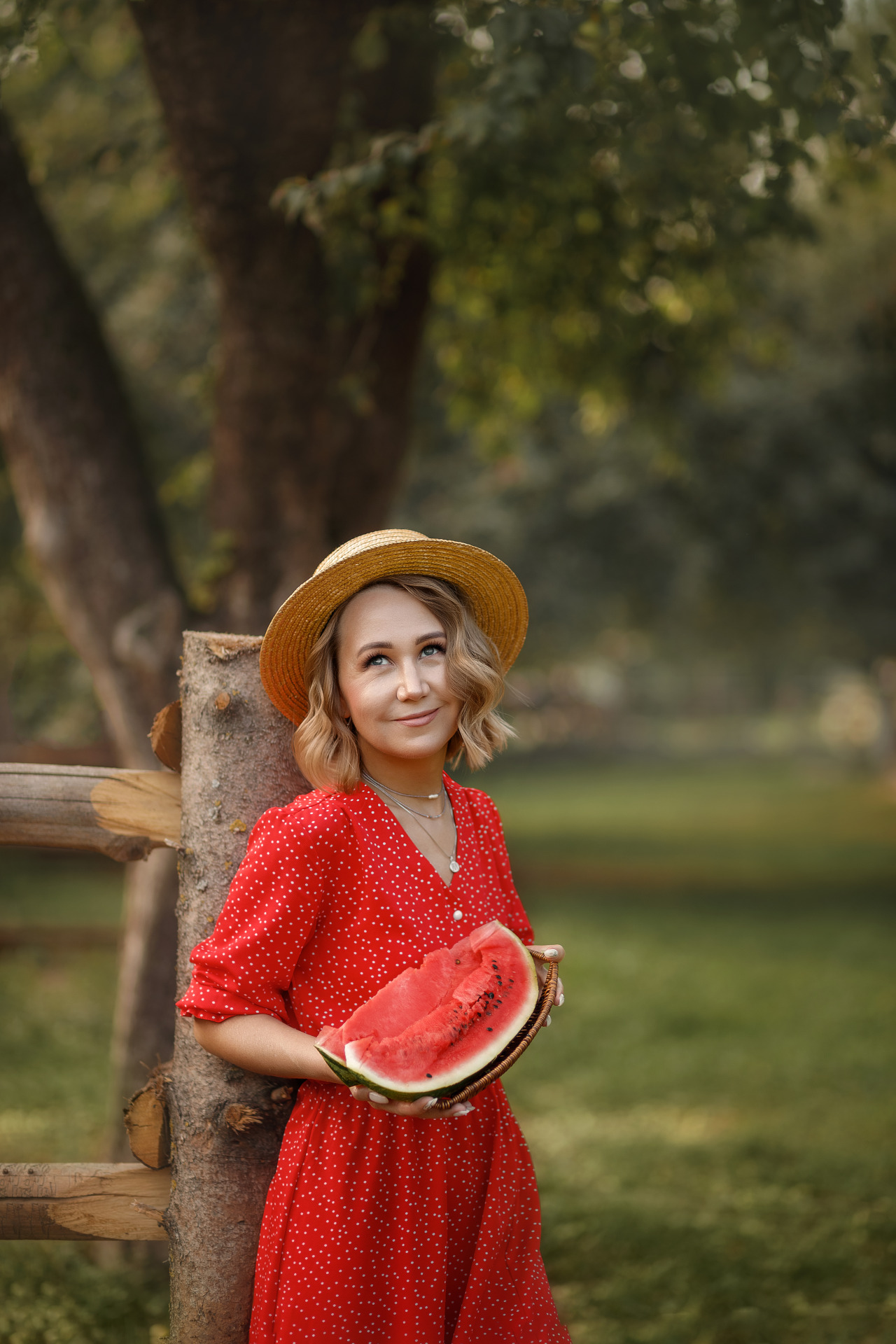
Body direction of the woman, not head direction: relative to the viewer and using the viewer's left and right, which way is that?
facing the viewer and to the right of the viewer

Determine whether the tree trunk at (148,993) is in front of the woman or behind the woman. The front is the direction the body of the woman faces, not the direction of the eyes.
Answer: behind

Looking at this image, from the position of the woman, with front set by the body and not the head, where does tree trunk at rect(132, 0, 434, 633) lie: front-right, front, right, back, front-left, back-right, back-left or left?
back-left
